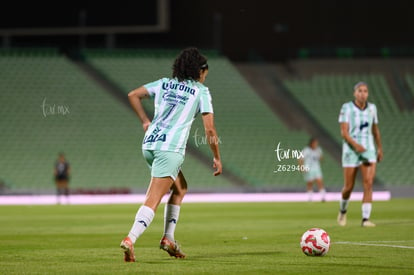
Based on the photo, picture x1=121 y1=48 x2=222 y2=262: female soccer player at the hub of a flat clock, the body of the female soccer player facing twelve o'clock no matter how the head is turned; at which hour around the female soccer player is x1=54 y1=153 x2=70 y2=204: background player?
The background player is roughly at 10 o'clock from the female soccer player.

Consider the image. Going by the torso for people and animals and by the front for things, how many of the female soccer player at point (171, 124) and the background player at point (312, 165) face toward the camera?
1

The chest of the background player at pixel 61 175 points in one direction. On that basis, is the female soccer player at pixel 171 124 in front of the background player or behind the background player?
in front

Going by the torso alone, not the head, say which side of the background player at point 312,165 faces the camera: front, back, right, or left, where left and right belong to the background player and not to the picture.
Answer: front

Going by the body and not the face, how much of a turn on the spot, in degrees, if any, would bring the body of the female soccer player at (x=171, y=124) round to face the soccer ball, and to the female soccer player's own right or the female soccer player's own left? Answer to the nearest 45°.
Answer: approximately 45° to the female soccer player's own right

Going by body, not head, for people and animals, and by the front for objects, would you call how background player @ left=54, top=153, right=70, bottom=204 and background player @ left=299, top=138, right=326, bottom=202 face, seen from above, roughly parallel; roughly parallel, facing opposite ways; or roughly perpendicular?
roughly parallel

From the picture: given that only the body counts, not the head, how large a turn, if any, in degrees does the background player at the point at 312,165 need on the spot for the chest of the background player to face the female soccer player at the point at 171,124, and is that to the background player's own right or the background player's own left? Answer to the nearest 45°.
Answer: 0° — they already face them

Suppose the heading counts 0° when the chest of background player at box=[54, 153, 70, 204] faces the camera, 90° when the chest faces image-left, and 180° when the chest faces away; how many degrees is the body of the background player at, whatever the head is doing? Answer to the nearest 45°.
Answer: approximately 0°

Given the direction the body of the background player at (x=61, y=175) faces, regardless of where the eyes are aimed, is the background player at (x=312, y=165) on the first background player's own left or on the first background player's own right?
on the first background player's own left

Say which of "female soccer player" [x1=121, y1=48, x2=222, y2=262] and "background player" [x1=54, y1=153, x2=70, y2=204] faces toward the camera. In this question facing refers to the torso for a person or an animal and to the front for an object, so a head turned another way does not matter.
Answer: the background player

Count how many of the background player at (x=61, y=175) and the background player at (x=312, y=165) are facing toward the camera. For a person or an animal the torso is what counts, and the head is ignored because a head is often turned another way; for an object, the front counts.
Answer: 2

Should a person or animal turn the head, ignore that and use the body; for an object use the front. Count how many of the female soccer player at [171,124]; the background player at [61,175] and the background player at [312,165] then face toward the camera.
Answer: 2

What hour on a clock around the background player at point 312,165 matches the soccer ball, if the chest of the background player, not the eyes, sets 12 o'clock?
The soccer ball is roughly at 12 o'clock from the background player.

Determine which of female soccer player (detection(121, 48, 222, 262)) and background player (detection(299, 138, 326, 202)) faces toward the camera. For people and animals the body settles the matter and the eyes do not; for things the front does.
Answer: the background player
